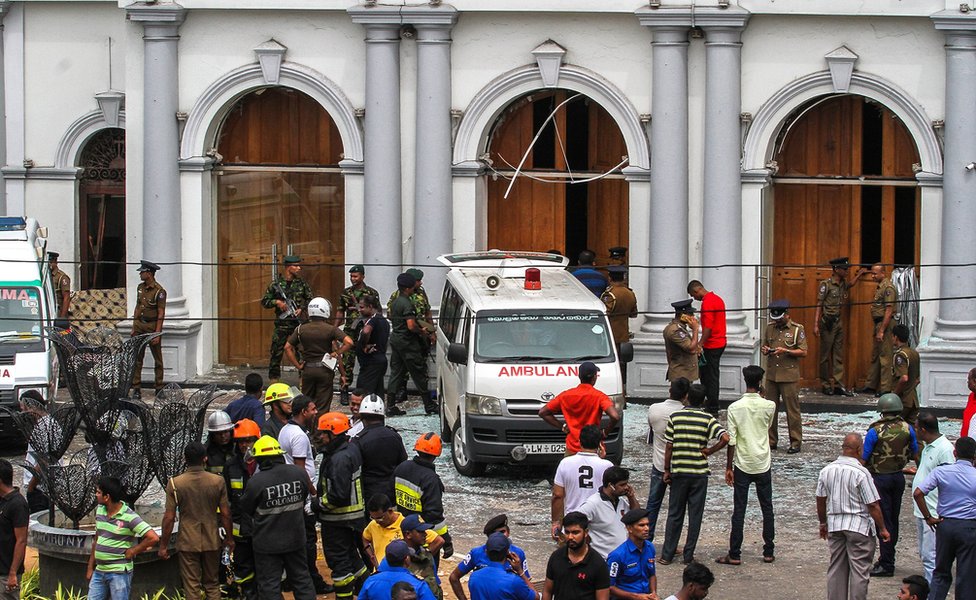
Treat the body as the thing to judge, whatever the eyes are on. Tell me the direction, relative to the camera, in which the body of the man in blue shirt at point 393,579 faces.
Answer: away from the camera

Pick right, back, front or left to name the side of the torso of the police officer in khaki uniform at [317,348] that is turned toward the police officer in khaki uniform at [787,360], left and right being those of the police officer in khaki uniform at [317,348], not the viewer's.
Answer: right

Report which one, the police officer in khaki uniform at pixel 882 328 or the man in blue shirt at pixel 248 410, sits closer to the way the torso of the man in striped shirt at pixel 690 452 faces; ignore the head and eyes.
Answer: the police officer in khaki uniform

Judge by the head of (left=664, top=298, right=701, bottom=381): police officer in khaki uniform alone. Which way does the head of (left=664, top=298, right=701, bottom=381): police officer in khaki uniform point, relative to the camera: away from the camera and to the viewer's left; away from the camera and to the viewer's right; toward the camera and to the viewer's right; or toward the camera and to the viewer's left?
toward the camera and to the viewer's right

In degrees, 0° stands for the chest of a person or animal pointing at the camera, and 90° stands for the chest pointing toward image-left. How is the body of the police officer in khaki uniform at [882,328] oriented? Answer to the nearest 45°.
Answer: approximately 90°

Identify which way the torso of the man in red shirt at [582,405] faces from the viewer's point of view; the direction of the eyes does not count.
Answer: away from the camera

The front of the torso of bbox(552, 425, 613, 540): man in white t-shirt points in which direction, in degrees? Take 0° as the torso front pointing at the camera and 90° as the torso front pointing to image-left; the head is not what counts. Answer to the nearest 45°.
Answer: approximately 180°

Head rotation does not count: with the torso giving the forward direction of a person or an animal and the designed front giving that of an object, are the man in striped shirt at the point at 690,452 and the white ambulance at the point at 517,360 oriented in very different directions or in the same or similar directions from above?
very different directions

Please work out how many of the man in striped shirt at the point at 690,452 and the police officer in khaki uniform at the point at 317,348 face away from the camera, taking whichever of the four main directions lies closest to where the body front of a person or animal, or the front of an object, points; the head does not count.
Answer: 2

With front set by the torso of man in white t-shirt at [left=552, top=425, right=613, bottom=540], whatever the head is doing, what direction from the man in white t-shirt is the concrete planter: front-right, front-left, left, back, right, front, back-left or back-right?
left

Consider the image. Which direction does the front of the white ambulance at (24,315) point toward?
toward the camera

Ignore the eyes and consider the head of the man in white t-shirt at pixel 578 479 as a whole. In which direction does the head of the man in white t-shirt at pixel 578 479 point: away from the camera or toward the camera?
away from the camera

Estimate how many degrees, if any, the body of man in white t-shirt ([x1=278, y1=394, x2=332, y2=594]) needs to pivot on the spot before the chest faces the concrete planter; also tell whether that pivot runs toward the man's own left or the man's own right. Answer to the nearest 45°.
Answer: approximately 180°

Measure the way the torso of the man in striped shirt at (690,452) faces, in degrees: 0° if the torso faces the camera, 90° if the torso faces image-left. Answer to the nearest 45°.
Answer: approximately 180°

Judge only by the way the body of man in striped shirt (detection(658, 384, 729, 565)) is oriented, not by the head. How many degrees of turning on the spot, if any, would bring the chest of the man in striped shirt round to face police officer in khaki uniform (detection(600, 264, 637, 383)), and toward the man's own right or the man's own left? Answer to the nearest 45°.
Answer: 0° — they already face them
